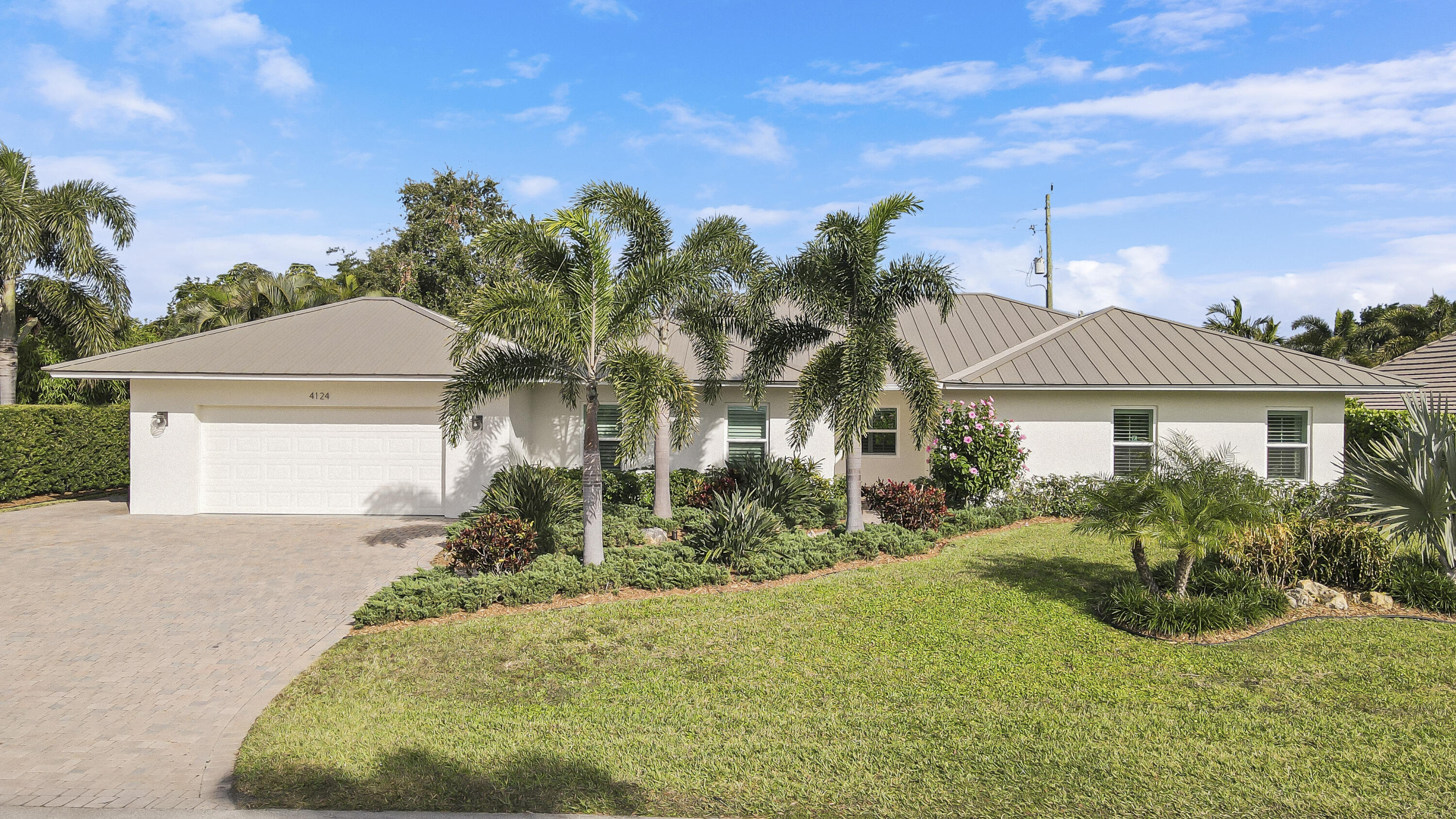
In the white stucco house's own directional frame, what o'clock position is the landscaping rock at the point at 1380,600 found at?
The landscaping rock is roughly at 10 o'clock from the white stucco house.

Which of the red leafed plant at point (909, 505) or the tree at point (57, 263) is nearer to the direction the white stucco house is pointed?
the red leafed plant

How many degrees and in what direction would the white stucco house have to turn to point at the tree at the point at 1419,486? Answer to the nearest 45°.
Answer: approximately 45° to its left

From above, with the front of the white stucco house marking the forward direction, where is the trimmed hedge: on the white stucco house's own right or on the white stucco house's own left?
on the white stucco house's own right

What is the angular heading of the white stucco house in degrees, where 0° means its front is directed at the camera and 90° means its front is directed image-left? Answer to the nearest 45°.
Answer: approximately 0°

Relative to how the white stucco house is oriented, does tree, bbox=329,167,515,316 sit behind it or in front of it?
behind

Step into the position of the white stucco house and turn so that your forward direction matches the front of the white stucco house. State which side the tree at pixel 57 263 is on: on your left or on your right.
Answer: on your right

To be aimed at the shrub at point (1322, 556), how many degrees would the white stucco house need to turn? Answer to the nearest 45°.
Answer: approximately 45° to its left

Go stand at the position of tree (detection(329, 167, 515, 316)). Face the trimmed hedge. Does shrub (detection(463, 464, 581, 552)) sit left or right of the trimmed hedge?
left

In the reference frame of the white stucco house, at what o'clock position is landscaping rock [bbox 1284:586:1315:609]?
The landscaping rock is roughly at 10 o'clock from the white stucco house.
